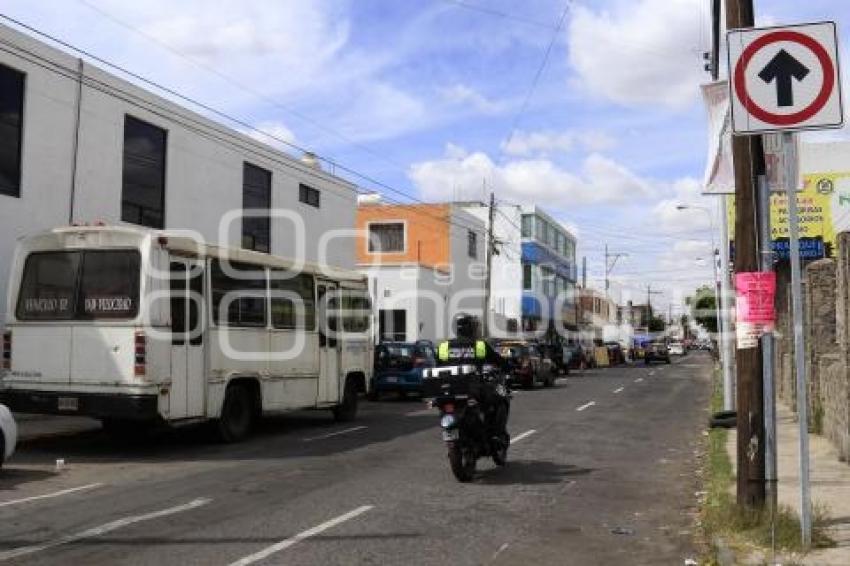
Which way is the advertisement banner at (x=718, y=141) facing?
toward the camera

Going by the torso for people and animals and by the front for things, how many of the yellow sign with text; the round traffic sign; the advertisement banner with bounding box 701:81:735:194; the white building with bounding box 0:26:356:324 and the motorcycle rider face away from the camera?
1

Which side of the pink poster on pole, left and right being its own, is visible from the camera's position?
front

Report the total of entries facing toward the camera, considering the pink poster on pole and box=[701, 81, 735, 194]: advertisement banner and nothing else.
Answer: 2

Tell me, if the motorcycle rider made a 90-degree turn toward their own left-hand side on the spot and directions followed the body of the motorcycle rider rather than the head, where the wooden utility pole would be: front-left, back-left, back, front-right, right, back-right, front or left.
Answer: back-left

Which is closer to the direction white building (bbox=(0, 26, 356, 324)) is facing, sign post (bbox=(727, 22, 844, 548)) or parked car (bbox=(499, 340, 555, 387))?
the sign post

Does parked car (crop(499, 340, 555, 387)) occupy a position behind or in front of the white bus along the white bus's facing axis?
in front

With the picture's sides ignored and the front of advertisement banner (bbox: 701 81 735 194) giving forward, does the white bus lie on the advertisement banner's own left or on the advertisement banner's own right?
on the advertisement banner's own right

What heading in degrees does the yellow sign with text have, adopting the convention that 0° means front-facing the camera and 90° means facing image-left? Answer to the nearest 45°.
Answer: approximately 0°

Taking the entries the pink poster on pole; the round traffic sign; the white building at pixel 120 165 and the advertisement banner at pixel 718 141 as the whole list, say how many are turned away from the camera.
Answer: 0

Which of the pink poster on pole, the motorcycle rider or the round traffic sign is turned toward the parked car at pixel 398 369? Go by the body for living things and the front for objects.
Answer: the motorcycle rider

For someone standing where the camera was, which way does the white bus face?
facing away from the viewer and to the right of the viewer

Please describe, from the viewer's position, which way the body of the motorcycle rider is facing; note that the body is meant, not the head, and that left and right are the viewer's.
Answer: facing away from the viewer

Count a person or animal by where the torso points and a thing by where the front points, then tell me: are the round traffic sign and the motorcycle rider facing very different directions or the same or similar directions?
very different directions

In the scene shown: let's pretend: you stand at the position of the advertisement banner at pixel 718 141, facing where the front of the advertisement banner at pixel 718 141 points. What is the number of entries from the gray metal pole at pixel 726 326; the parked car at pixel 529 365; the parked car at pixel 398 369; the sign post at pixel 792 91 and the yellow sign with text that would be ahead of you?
1

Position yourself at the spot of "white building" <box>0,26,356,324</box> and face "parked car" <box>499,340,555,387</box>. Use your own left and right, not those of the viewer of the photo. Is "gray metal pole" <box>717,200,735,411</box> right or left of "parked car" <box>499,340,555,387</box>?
right

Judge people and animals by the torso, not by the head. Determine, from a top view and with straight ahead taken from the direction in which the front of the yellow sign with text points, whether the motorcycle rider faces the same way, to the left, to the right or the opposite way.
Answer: the opposite way
